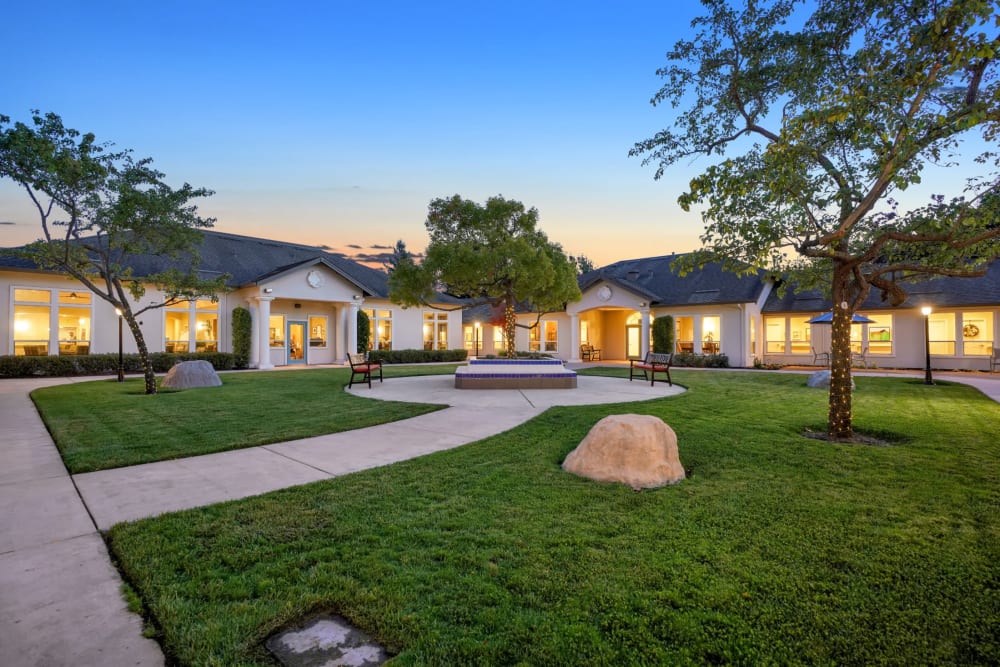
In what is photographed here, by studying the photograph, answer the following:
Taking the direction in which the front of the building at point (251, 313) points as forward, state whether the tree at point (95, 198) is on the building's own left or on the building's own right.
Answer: on the building's own right

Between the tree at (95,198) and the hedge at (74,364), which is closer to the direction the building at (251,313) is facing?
the tree

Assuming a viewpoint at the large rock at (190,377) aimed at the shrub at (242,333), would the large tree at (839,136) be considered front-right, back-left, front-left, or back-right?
back-right

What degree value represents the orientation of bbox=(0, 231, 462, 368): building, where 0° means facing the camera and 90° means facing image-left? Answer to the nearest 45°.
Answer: approximately 315°

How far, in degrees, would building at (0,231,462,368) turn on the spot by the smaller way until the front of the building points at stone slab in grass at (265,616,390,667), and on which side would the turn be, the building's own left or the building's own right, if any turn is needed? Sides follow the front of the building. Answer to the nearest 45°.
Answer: approximately 45° to the building's own right

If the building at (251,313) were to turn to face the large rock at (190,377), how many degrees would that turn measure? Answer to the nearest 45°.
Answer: approximately 45° to its right

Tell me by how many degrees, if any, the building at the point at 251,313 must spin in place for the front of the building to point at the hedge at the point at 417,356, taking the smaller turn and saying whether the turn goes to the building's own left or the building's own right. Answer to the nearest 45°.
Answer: approximately 45° to the building's own left
